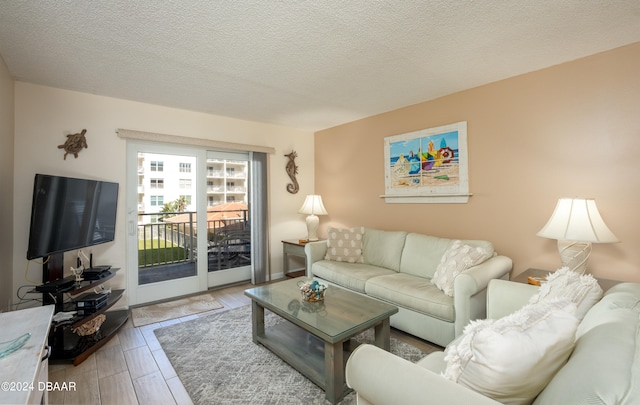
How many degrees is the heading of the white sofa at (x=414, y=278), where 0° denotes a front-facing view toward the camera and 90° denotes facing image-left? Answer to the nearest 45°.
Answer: approximately 45°

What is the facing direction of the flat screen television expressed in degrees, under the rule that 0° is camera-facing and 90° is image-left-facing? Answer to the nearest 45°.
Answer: approximately 315°

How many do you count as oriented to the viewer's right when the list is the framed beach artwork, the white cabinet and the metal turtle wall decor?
1

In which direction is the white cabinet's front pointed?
to the viewer's right

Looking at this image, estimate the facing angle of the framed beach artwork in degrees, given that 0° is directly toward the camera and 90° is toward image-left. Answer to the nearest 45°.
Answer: approximately 45°

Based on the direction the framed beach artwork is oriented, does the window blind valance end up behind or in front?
in front

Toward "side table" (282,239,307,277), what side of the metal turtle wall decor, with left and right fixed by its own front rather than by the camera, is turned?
left

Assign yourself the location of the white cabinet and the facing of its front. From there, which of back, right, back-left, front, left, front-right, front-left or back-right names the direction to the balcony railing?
front-left

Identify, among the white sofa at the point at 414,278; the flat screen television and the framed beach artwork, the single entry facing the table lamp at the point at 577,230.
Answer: the flat screen television

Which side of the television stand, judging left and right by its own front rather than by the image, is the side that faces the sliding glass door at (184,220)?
left

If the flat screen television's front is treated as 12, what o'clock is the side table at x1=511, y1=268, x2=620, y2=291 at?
The side table is roughly at 12 o'clock from the flat screen television.

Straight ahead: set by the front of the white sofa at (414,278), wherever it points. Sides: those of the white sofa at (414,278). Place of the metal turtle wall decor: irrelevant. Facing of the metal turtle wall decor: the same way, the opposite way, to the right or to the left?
to the left
